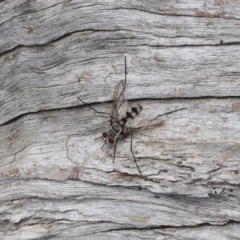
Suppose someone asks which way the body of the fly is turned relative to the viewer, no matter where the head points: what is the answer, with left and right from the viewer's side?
facing the viewer and to the left of the viewer
